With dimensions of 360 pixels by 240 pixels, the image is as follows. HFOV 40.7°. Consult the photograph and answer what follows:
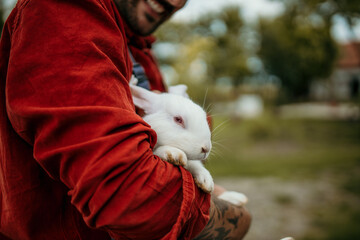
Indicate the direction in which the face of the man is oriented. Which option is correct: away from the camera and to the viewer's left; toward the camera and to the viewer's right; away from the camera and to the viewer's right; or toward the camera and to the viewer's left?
toward the camera and to the viewer's right

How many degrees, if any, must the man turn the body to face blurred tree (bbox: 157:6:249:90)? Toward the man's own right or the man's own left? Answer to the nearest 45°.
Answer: approximately 90° to the man's own left

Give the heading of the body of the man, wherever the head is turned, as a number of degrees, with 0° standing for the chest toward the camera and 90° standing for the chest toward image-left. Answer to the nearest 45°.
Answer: approximately 270°

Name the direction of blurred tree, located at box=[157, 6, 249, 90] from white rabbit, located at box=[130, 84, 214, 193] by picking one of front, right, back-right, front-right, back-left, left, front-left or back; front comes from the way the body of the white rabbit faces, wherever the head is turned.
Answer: back-left

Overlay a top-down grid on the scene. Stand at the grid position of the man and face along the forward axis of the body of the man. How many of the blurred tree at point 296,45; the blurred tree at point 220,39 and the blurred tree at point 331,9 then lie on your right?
0

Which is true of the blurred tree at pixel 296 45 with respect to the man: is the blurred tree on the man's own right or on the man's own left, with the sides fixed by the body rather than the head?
on the man's own left
